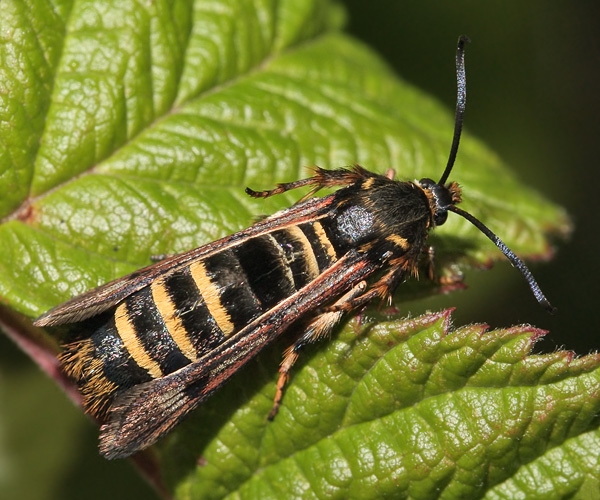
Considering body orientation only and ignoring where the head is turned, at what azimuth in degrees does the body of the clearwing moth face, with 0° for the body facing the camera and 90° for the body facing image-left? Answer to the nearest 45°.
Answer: approximately 225°
